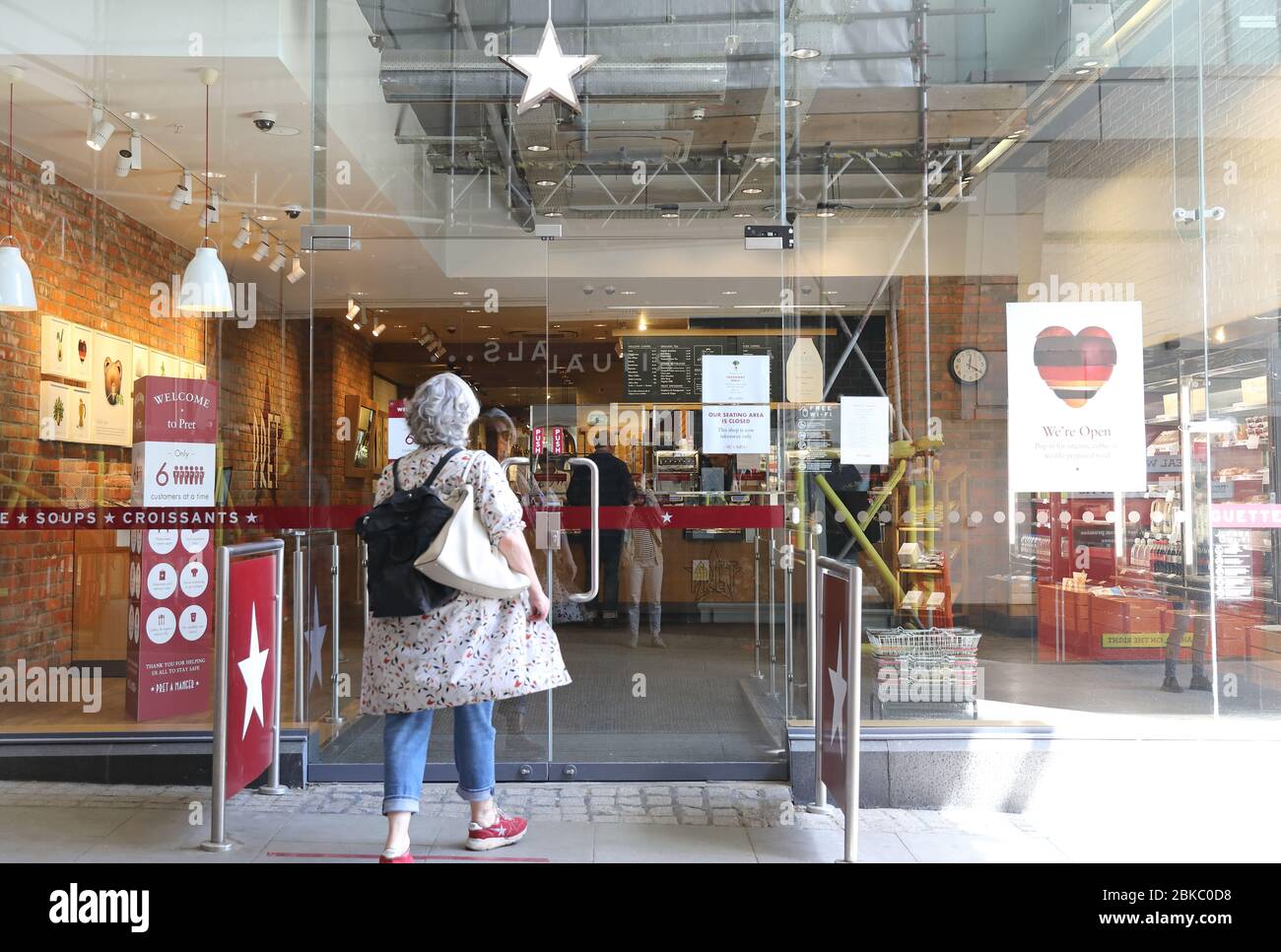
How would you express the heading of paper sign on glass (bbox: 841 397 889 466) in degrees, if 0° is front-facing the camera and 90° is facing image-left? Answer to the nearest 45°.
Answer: approximately 0°

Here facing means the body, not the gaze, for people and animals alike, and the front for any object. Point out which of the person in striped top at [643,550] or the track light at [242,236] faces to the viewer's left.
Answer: the track light

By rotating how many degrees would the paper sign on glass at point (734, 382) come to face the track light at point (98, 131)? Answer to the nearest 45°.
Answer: approximately 90° to its right

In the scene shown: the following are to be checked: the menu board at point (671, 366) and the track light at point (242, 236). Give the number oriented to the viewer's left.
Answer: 1

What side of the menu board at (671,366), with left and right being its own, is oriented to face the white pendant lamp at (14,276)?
front

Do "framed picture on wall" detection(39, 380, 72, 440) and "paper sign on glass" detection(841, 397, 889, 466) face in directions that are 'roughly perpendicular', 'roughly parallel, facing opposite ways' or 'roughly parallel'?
roughly perpendicular

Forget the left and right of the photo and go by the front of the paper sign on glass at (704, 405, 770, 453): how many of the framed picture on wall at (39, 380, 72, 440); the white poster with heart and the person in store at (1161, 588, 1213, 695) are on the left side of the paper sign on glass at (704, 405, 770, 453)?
2
